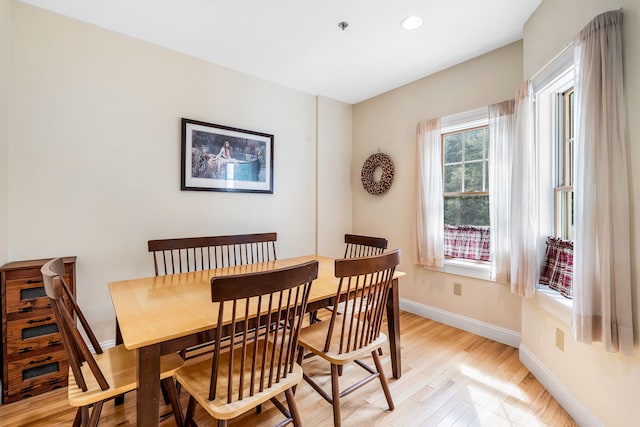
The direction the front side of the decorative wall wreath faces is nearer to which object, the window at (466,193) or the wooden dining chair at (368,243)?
the wooden dining chair

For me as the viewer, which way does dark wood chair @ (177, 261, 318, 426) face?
facing away from the viewer and to the left of the viewer

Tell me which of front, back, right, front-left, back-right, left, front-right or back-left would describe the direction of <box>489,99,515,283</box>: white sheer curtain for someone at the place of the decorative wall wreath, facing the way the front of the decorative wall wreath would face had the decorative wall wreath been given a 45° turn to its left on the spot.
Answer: front-left

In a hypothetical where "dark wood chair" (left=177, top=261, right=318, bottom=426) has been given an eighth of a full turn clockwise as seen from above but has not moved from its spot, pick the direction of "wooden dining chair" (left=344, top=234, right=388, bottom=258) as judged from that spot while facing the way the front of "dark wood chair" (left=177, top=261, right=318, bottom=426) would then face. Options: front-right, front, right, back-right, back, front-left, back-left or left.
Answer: front-right

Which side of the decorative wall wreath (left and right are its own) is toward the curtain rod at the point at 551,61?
left

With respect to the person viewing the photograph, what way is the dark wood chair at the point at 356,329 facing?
facing away from the viewer and to the left of the viewer

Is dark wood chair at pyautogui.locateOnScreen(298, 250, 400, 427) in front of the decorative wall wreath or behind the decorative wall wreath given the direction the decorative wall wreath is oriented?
in front

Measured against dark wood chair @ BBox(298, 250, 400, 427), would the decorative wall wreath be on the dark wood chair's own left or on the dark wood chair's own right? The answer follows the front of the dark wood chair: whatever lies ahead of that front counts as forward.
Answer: on the dark wood chair's own right

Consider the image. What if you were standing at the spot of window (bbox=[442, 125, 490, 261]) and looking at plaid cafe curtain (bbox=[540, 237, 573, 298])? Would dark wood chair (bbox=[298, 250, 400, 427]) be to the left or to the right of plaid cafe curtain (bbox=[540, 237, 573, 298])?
right

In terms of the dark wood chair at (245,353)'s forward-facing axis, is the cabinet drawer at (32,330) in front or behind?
in front

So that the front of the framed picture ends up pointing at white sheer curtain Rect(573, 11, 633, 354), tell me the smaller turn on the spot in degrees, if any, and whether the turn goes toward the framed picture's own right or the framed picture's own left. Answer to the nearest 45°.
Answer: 0° — it already faces it

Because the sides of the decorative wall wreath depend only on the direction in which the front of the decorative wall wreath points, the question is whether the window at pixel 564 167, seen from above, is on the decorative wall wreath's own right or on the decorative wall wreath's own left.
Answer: on the decorative wall wreath's own left

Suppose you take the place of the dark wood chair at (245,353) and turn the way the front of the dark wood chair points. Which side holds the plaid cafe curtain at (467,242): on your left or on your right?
on your right

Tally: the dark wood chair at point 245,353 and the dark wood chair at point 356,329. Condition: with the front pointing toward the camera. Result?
0

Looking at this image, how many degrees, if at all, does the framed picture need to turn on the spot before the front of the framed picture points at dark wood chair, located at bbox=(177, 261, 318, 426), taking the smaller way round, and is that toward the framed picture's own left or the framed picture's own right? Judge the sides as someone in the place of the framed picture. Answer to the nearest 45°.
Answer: approximately 45° to the framed picture's own right
